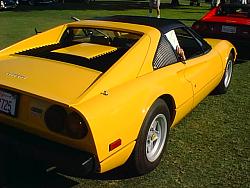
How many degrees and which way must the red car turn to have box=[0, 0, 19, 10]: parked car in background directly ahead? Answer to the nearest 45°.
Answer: approximately 45° to its left

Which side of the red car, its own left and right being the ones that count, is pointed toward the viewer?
back

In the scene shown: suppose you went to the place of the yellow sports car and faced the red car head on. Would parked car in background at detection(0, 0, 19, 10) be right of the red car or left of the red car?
left

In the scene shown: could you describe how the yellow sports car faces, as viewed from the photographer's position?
facing away from the viewer and to the right of the viewer

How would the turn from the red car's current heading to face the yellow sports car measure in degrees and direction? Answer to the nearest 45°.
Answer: approximately 180°

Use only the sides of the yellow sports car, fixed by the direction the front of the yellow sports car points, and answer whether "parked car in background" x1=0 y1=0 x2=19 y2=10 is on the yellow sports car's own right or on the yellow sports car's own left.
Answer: on the yellow sports car's own left

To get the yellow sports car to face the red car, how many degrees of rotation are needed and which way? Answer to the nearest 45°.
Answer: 0° — it already faces it
